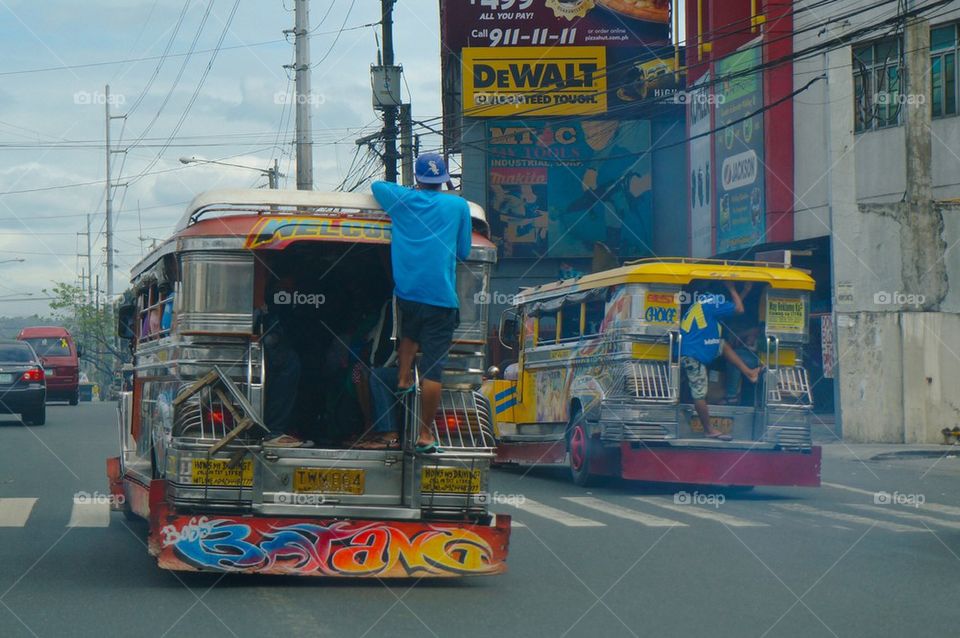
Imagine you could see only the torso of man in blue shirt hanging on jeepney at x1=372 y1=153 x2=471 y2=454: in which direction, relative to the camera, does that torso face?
away from the camera

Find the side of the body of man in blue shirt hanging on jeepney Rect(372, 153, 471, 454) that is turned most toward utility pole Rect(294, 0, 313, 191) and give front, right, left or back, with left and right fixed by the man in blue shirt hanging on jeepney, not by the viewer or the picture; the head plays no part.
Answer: front

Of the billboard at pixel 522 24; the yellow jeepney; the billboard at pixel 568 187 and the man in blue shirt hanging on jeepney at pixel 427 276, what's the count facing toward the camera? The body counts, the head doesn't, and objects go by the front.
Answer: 2

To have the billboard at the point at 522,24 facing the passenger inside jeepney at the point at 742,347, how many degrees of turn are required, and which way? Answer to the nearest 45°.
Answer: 0° — it already faces them

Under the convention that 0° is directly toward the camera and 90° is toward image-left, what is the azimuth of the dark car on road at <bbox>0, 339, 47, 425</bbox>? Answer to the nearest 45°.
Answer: approximately 180°

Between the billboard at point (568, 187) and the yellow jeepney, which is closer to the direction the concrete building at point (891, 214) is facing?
the yellow jeepney

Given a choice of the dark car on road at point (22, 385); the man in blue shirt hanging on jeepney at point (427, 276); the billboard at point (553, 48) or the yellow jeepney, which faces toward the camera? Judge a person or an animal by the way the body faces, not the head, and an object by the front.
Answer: the billboard

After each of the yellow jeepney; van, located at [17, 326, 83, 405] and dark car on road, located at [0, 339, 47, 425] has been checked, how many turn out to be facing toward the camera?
0

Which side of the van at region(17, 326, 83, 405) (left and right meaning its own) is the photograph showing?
back

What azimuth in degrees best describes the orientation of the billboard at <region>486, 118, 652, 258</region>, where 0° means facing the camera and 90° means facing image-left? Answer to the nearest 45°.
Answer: approximately 0°

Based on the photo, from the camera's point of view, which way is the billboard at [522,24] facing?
toward the camera

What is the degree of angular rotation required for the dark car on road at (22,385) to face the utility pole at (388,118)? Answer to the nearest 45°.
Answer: approximately 90° to its right

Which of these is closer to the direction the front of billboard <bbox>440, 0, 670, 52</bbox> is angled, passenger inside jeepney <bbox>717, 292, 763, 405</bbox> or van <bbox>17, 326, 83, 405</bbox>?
the passenger inside jeepney

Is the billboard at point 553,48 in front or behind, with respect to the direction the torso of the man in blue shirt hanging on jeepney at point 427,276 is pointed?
in front

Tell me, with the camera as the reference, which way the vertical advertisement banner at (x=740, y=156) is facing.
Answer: facing the viewer and to the left of the viewer
